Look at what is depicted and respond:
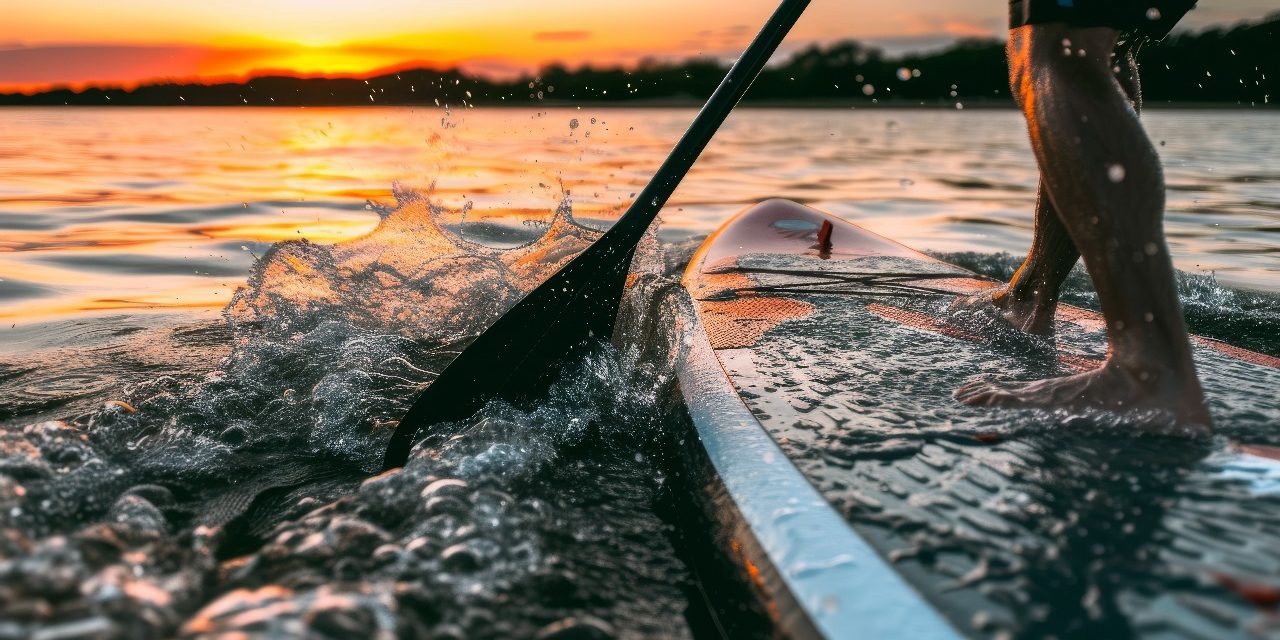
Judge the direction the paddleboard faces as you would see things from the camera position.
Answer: facing away from the viewer and to the left of the viewer

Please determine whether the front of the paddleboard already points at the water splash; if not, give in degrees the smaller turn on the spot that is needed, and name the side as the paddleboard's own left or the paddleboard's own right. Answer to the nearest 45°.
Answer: approximately 45° to the paddleboard's own left
